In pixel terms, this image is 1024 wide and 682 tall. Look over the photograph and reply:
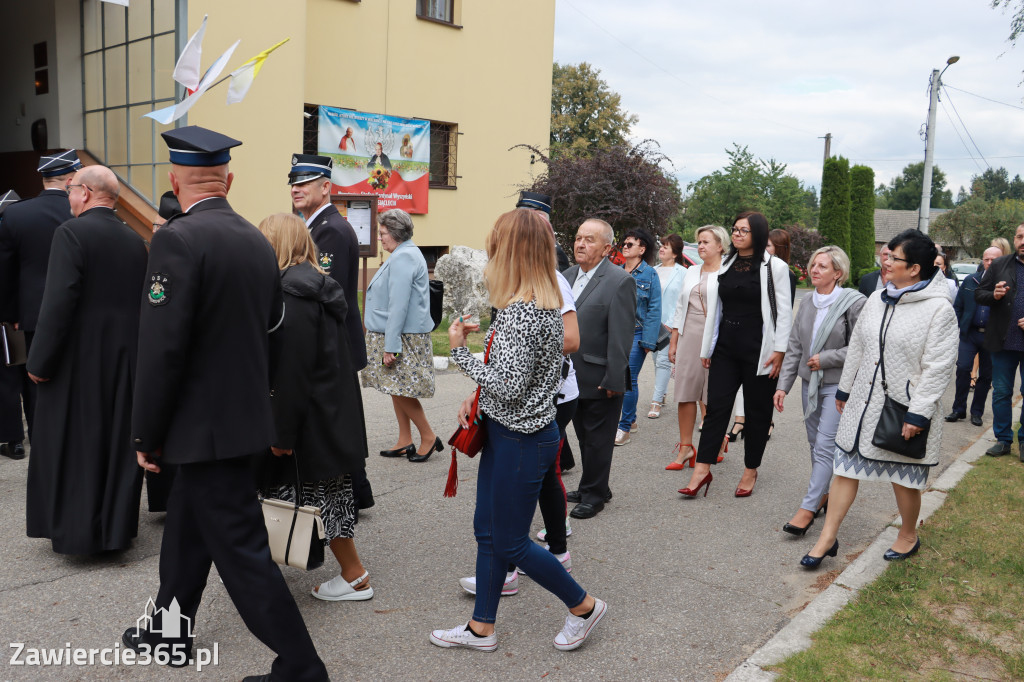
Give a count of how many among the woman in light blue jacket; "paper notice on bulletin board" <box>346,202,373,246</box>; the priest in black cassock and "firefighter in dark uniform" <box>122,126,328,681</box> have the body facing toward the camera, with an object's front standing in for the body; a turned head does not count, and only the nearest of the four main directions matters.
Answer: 1

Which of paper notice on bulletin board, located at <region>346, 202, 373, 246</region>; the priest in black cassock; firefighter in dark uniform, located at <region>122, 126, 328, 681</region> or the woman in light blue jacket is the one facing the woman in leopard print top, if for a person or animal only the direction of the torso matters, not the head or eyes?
the paper notice on bulletin board

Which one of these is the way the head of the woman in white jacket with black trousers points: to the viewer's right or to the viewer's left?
to the viewer's left

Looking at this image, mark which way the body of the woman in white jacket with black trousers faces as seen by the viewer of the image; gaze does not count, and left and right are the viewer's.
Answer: facing the viewer and to the left of the viewer

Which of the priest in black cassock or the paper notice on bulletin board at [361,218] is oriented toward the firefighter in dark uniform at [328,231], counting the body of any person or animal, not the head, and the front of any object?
the paper notice on bulletin board

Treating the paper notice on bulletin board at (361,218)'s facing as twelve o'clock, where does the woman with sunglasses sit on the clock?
The woman with sunglasses is roughly at 11 o'clock from the paper notice on bulletin board.

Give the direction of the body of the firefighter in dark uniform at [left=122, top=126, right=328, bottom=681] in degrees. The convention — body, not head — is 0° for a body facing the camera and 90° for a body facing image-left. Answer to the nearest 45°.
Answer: approximately 135°

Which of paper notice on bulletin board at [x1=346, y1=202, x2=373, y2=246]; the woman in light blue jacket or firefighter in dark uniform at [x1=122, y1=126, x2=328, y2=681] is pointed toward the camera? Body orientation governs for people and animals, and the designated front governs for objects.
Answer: the paper notice on bulletin board

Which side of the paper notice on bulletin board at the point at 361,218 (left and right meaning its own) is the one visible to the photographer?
front

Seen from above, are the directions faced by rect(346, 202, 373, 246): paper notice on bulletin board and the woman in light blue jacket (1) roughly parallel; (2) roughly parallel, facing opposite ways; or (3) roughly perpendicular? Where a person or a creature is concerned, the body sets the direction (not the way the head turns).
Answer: roughly perpendicular

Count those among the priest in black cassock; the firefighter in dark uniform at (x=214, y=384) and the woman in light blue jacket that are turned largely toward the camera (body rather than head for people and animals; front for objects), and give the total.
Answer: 0

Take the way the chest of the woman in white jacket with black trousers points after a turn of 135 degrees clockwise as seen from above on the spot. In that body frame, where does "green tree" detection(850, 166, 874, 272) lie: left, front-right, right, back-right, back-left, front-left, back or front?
front

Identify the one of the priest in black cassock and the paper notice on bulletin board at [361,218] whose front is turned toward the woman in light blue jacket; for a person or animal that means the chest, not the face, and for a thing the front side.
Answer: the paper notice on bulletin board

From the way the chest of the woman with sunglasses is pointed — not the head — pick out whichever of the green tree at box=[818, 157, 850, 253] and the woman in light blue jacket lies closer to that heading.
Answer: the woman in light blue jacket

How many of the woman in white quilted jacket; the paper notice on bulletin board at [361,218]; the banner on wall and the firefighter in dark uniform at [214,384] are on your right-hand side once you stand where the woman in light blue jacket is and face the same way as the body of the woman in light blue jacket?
2

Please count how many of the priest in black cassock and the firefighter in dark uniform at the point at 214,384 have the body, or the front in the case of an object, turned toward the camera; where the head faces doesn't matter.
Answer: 0

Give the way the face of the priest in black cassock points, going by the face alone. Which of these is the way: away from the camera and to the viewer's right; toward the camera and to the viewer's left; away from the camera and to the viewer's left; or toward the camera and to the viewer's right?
away from the camera and to the viewer's left

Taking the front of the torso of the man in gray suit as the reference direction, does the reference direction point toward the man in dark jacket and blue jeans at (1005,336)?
no

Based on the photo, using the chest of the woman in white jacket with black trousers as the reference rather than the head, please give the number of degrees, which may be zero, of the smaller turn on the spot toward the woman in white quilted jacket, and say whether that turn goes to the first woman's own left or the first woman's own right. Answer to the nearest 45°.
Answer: approximately 90° to the first woman's own left

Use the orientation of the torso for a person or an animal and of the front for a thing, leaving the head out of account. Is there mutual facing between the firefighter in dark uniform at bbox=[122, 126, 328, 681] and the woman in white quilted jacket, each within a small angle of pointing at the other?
no
